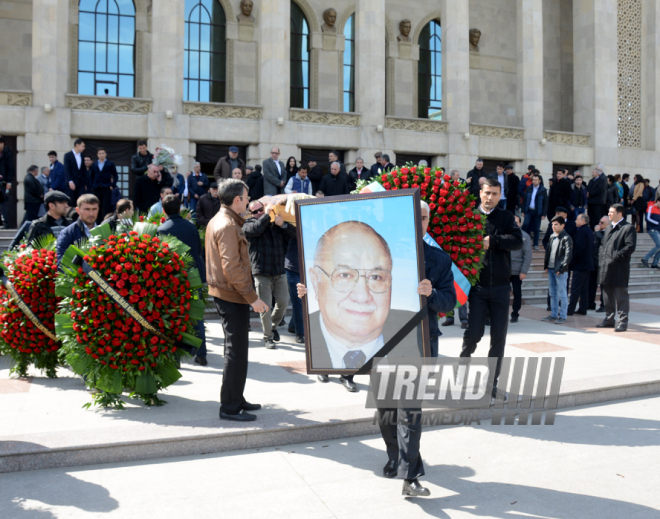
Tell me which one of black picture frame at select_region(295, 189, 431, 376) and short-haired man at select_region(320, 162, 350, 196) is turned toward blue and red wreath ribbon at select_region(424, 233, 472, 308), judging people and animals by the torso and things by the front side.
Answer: the short-haired man

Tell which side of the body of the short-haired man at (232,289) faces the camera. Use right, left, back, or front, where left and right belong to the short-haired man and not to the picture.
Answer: right

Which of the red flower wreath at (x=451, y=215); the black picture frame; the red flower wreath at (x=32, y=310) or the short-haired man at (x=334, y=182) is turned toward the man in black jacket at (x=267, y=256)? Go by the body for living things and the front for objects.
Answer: the short-haired man

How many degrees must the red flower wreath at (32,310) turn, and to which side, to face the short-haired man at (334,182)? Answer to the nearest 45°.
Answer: approximately 135° to its left

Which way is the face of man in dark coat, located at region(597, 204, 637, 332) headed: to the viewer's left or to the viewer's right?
to the viewer's left

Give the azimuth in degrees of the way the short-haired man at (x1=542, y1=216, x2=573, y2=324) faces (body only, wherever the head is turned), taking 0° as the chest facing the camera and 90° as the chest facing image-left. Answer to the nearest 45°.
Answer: approximately 45°

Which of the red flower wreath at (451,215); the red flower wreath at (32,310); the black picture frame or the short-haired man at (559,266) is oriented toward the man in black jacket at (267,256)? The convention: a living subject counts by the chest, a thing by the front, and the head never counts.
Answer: the short-haired man

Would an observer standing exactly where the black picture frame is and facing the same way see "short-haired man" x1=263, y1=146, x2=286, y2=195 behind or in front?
behind

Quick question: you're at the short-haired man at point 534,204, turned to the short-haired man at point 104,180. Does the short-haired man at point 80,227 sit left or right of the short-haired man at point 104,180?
left
